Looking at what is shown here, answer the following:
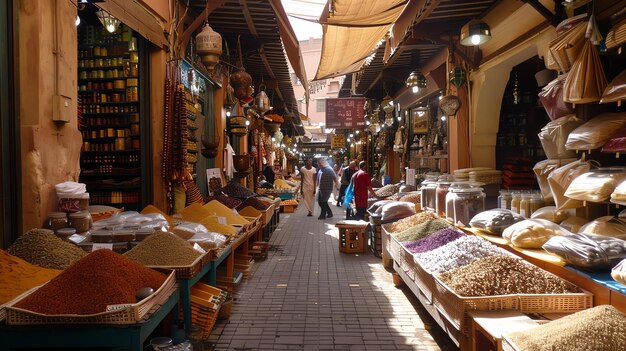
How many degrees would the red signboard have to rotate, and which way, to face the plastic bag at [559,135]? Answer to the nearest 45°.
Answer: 0° — it already faces it

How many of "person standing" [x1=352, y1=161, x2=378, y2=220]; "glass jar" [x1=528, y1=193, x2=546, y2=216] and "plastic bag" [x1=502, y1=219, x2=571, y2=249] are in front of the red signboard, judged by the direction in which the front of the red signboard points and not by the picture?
3

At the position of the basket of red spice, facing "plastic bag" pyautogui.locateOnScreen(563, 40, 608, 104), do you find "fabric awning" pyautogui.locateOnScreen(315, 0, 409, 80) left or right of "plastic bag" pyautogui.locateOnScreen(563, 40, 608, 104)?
left

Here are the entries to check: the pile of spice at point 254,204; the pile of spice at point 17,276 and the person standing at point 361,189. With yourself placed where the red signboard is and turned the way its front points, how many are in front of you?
3

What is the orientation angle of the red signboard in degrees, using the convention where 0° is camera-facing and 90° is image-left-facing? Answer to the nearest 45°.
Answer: approximately 0°

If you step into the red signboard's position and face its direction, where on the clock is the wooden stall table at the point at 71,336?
The wooden stall table is roughly at 12 o'clock from the red signboard.

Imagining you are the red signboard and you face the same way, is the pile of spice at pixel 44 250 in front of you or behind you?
in front

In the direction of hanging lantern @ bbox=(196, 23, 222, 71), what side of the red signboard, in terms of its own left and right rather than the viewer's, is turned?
front

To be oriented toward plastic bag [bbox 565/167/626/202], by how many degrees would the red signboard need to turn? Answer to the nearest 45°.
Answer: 0° — it already faces it

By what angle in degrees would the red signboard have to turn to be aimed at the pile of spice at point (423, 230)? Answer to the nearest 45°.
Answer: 0° — it already faces it

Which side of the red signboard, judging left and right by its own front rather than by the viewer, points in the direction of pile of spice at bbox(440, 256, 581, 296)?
front

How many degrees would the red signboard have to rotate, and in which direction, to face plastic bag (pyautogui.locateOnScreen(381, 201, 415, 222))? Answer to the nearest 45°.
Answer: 0° — it already faces it

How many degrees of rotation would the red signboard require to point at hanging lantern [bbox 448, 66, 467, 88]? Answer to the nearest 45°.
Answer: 0° — it already faces it

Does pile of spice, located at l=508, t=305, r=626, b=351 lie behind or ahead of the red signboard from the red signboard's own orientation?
ahead
